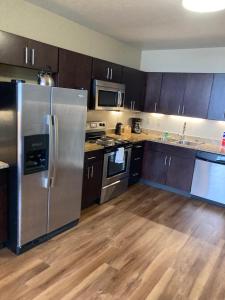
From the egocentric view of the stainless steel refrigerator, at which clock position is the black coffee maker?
The black coffee maker is roughly at 9 o'clock from the stainless steel refrigerator.

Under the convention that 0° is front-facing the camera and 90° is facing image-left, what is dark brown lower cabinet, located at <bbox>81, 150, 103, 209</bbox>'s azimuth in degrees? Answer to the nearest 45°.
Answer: approximately 315°

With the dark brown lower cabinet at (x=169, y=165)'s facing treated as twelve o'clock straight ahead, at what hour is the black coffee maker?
The black coffee maker is roughly at 3 o'clock from the dark brown lower cabinet.

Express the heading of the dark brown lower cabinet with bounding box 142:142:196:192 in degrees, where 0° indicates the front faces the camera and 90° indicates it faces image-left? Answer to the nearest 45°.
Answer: approximately 45°

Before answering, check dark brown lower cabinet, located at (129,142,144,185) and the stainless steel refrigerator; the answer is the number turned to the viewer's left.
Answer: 0

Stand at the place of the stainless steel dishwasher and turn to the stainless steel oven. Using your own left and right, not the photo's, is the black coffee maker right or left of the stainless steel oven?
right

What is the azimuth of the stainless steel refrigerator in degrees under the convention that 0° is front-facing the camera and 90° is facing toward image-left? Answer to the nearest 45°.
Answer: approximately 315°
